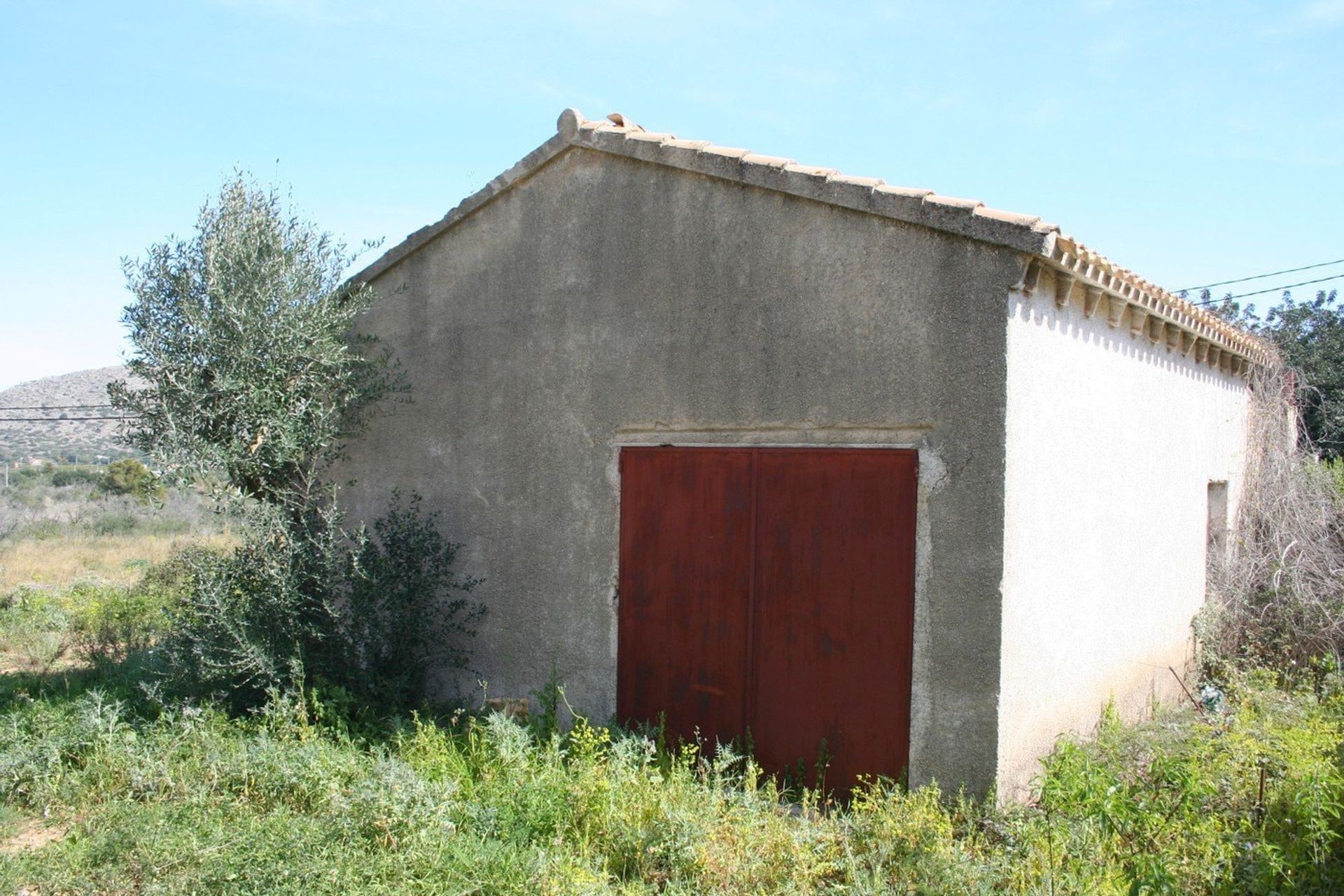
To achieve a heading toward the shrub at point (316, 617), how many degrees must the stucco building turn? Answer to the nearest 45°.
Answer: approximately 45° to its right

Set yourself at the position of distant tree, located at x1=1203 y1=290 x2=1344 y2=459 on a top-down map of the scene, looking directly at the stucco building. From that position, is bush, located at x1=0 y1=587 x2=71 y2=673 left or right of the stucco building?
right

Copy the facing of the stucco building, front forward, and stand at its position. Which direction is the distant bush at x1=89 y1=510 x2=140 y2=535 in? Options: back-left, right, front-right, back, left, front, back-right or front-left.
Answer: right

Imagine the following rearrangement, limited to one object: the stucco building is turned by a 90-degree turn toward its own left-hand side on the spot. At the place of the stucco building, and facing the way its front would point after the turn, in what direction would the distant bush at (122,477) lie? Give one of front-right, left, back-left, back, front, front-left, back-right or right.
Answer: back

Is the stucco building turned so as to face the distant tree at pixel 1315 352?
no

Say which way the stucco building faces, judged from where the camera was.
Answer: facing the viewer and to the left of the viewer

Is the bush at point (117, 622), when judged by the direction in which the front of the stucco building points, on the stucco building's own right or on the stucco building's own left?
on the stucco building's own right

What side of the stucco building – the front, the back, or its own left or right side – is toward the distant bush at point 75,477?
right

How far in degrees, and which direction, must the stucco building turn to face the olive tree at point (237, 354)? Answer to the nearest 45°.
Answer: approximately 45° to its right

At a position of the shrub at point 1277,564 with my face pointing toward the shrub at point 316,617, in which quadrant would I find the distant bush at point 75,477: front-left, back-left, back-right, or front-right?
front-right

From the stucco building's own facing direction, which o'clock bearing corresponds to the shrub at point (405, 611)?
The shrub is roughly at 2 o'clock from the stucco building.
